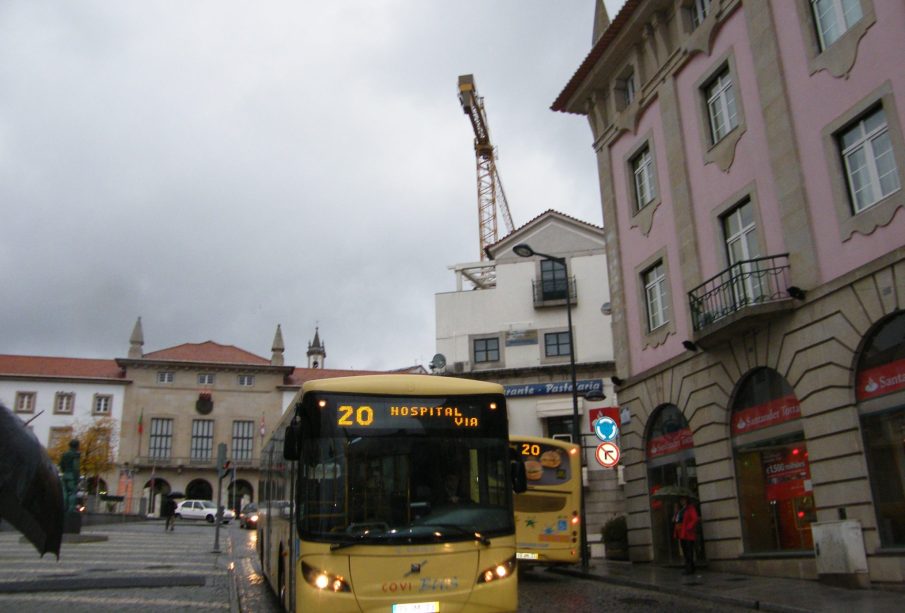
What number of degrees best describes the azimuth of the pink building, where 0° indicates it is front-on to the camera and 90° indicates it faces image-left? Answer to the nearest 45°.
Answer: approximately 45°

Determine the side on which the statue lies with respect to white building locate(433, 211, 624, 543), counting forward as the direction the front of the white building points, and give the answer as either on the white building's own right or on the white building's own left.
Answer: on the white building's own right

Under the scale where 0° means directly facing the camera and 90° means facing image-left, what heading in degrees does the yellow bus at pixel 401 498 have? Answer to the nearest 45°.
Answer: approximately 0°

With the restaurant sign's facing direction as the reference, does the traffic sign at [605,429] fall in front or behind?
in front

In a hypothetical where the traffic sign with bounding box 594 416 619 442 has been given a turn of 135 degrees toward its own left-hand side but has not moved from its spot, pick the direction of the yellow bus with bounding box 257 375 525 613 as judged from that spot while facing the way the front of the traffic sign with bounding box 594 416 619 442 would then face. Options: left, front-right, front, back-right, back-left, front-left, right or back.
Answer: back-right

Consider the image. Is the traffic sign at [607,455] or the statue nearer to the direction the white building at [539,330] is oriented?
the traffic sign

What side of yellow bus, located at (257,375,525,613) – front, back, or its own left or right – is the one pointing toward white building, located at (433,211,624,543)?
back

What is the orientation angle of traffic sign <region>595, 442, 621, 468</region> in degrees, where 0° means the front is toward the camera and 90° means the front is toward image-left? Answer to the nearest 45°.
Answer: approximately 0°
